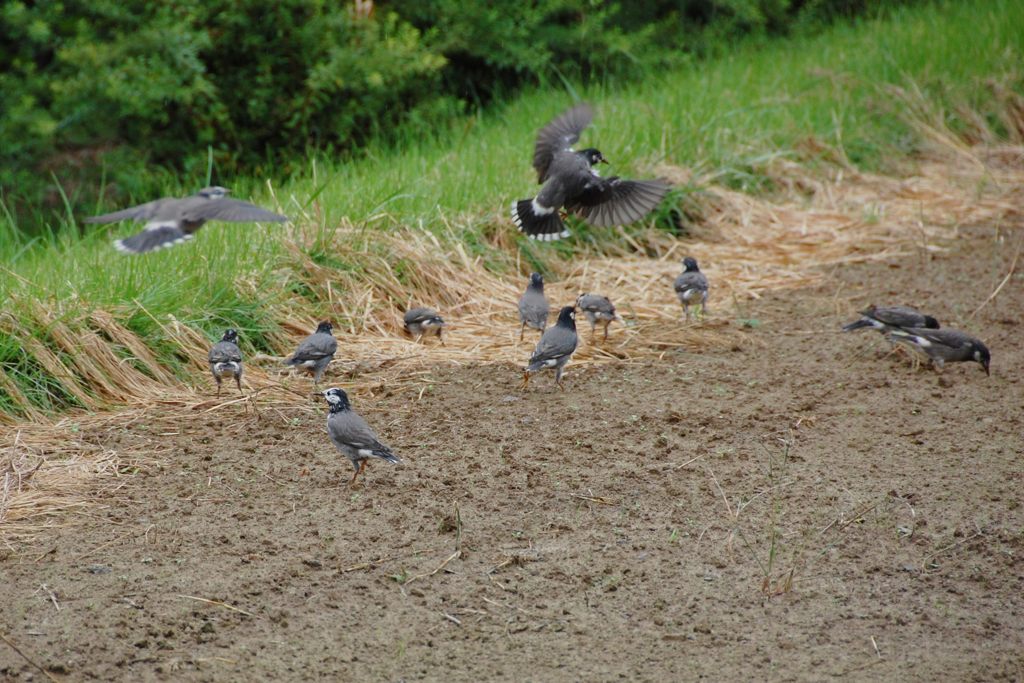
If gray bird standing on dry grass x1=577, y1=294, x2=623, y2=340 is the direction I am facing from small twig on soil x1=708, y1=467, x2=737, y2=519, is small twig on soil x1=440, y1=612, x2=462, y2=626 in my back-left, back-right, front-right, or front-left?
back-left

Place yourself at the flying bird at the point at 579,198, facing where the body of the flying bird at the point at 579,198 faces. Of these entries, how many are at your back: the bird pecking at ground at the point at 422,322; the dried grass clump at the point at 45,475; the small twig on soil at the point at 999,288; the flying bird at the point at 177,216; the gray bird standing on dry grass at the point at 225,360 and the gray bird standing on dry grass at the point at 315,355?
5

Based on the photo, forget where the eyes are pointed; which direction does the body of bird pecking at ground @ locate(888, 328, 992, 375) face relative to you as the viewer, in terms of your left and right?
facing to the right of the viewer

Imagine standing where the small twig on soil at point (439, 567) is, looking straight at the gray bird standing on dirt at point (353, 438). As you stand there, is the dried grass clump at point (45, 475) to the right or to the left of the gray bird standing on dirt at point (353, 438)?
left

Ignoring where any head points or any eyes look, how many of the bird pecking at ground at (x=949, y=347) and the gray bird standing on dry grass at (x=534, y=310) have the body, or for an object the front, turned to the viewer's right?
1

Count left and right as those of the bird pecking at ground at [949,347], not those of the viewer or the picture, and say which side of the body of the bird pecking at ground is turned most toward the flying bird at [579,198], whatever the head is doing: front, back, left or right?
back

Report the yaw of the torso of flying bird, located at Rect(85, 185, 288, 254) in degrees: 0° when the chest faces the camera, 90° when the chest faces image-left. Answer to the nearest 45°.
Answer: approximately 225°

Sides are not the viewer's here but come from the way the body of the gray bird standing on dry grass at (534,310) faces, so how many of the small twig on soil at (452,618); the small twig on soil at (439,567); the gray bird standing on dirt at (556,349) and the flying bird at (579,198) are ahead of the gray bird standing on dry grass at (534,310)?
3

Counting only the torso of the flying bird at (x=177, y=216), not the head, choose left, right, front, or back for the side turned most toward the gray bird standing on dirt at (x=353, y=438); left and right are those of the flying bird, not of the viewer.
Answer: right

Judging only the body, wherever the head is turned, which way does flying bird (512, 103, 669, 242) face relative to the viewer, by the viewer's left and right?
facing away from the viewer and to the right of the viewer
